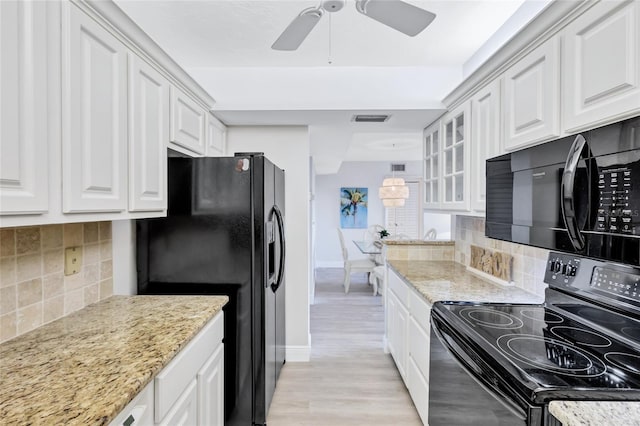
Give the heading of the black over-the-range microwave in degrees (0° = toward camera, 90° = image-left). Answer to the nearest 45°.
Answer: approximately 45°

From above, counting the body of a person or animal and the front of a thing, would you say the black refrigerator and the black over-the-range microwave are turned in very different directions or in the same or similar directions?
very different directions

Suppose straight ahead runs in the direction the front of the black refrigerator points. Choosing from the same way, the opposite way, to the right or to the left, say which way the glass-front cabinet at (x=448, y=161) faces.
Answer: the opposite way

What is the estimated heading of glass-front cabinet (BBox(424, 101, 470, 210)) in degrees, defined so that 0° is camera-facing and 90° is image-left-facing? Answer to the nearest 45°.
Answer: approximately 45°

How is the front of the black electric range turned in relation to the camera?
facing the viewer and to the left of the viewer

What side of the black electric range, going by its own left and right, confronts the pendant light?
right

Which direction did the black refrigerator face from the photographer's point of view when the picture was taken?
facing to the right of the viewer

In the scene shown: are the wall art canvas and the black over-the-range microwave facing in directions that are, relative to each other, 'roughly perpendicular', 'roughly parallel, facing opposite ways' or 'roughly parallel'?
roughly perpendicular

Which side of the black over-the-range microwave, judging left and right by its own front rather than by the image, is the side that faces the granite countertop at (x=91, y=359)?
front

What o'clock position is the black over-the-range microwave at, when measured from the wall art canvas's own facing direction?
The black over-the-range microwave is roughly at 12 o'clock from the wall art canvas.

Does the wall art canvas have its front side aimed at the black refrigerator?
yes

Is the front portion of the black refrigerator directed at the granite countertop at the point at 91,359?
no

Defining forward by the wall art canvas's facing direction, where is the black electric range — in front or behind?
in front

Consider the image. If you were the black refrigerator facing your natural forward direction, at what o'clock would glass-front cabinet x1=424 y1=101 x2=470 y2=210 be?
The glass-front cabinet is roughly at 12 o'clock from the black refrigerator.

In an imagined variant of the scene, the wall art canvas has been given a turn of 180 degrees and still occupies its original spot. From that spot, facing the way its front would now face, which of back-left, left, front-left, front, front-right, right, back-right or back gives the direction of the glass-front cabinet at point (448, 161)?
back

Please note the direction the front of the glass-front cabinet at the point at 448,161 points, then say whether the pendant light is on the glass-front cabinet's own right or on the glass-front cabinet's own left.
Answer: on the glass-front cabinet's own right

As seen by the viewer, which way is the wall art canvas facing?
toward the camera

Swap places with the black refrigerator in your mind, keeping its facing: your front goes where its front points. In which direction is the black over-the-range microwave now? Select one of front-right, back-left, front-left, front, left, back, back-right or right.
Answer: front-right

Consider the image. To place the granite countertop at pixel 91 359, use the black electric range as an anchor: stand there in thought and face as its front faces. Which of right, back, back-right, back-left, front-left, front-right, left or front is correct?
front

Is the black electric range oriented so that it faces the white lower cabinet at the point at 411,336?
no

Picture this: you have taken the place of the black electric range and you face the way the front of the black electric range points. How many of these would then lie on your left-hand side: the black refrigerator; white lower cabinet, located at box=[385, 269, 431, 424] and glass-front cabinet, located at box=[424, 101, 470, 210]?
0
